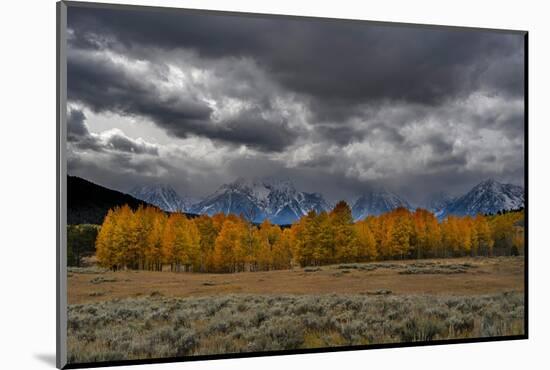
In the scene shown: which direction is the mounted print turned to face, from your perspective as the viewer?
facing the viewer and to the right of the viewer
